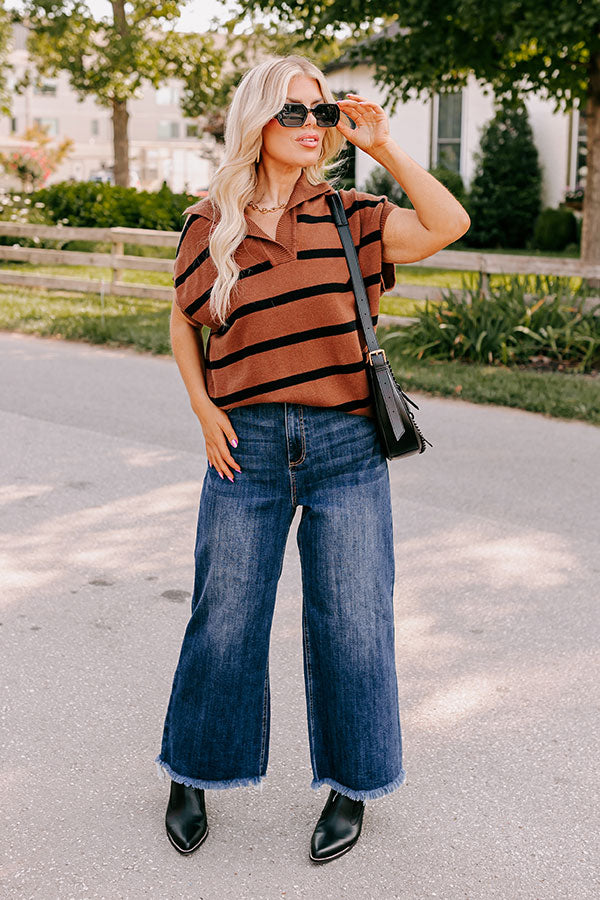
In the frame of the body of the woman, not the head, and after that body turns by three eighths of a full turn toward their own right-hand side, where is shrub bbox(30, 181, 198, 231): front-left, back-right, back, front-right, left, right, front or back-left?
front-right

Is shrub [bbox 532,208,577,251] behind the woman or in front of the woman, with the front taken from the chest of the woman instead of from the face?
behind

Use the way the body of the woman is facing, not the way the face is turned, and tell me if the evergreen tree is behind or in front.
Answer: behind

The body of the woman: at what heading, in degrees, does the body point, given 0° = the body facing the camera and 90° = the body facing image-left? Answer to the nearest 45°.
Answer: approximately 0°

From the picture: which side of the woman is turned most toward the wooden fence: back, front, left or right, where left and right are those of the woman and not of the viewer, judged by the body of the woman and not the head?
back

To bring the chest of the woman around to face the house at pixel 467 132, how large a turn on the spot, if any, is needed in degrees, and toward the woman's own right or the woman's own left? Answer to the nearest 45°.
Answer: approximately 180°

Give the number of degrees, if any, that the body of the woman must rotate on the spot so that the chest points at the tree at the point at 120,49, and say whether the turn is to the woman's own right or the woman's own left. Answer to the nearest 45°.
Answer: approximately 180°

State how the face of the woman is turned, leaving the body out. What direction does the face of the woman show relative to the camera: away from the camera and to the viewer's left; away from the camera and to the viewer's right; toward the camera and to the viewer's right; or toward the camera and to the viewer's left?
toward the camera and to the viewer's right
